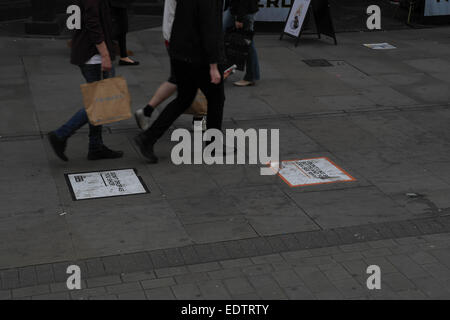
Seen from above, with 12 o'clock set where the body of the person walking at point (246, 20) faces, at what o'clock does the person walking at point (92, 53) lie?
the person walking at point (92, 53) is roughly at 10 o'clock from the person walking at point (246, 20).

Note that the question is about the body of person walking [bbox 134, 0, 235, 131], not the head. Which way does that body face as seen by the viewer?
to the viewer's right

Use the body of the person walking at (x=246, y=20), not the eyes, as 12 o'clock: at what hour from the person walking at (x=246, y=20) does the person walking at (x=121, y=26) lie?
the person walking at (x=121, y=26) is roughly at 1 o'clock from the person walking at (x=246, y=20).

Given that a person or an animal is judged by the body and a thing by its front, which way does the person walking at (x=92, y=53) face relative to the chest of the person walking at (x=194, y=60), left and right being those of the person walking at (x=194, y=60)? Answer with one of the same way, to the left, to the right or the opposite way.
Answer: the same way

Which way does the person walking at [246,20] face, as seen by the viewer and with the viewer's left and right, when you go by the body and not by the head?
facing to the left of the viewer

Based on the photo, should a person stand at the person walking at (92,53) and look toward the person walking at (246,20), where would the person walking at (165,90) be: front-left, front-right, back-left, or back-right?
front-right

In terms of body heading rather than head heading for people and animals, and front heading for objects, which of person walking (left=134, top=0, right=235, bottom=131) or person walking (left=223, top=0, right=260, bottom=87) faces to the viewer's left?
person walking (left=223, top=0, right=260, bottom=87)
